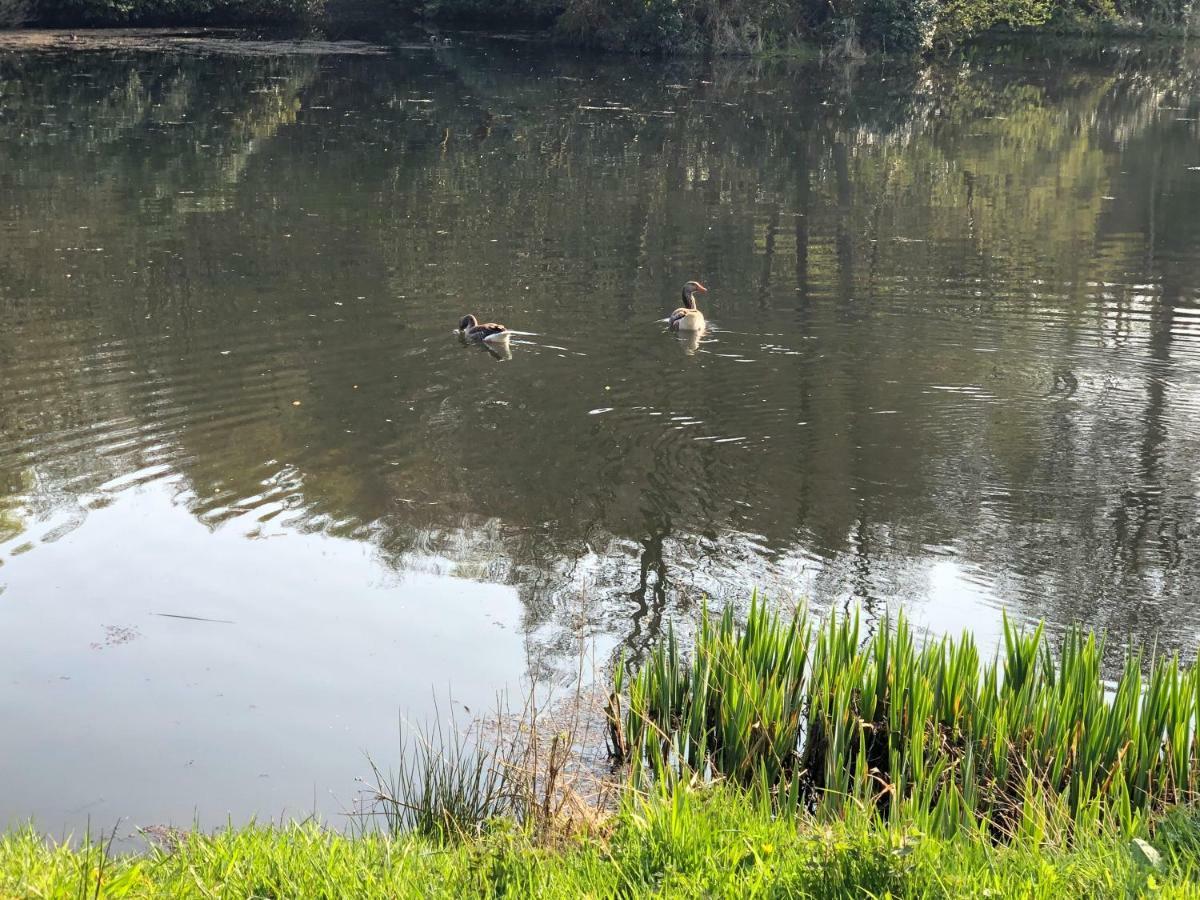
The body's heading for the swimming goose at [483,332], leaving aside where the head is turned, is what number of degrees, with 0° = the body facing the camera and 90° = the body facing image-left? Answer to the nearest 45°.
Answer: approximately 90°

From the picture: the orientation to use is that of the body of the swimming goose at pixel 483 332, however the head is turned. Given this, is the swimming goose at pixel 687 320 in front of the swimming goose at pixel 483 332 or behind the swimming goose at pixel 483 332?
behind
